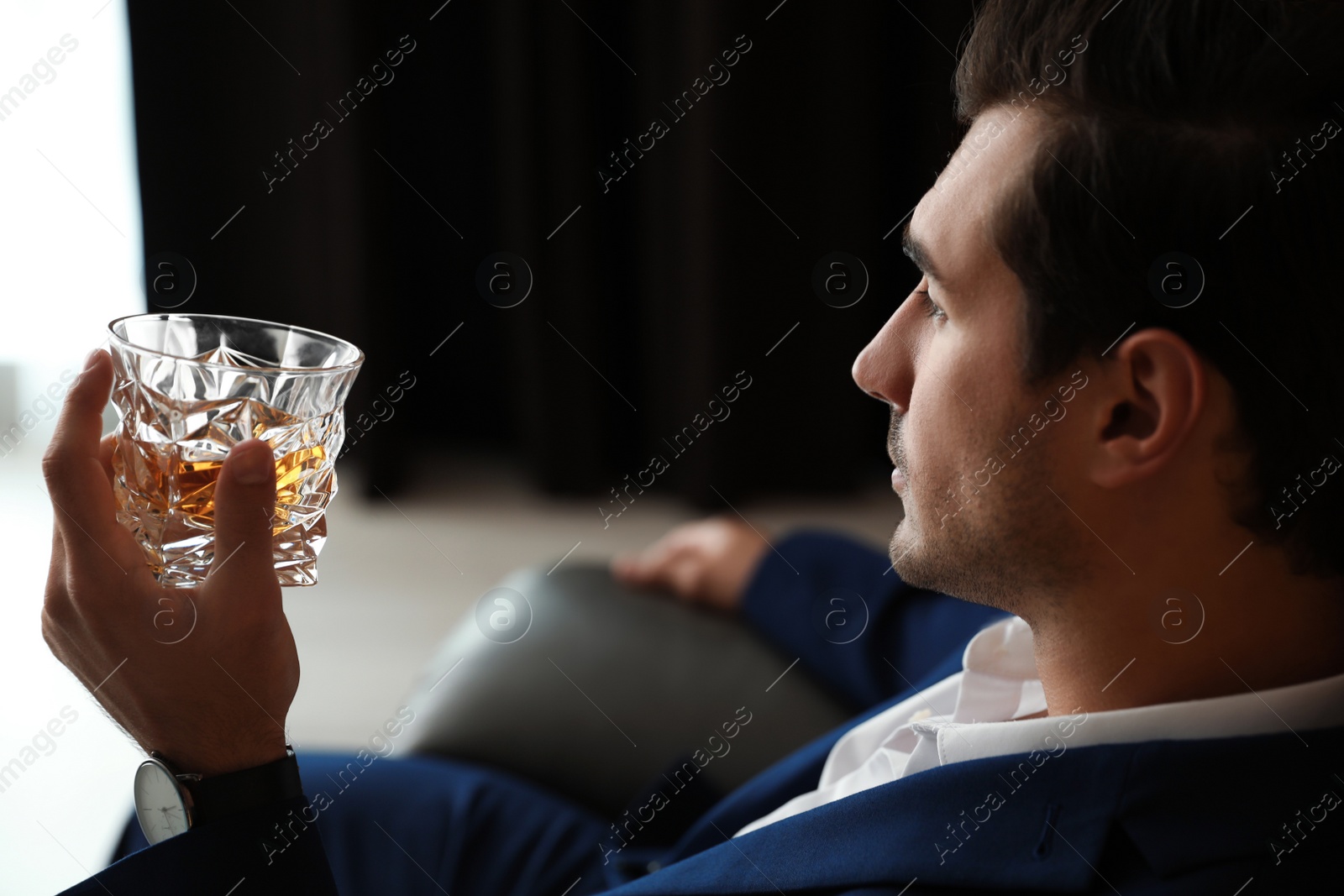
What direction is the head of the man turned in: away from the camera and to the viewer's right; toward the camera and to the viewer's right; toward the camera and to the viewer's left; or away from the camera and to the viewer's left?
away from the camera and to the viewer's left

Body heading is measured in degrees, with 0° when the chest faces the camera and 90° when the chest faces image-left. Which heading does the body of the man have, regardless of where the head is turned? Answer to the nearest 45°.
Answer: approximately 90°
